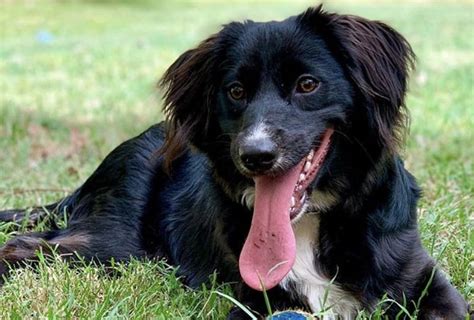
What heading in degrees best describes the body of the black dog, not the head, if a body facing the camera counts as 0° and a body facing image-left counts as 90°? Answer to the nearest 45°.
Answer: approximately 315°
